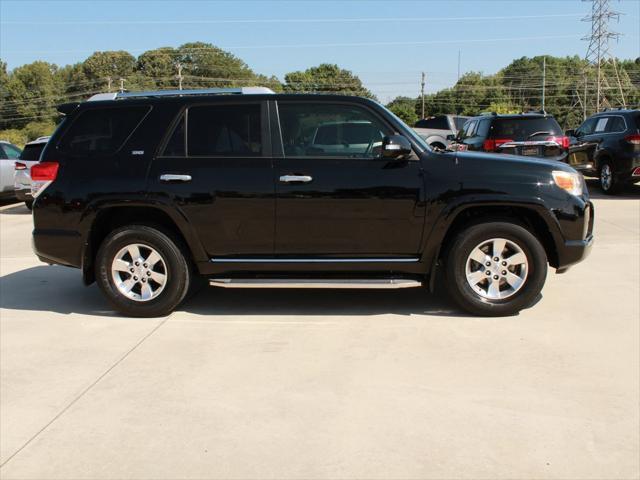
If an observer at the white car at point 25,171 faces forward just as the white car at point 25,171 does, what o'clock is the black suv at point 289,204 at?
The black suv is roughly at 4 o'clock from the white car.

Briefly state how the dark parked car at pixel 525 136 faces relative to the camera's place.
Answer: facing away from the viewer and to the left of the viewer

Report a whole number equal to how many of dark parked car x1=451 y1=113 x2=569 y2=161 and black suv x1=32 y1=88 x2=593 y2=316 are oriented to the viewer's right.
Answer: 1

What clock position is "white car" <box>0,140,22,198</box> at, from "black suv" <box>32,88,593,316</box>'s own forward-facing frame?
The white car is roughly at 8 o'clock from the black suv.

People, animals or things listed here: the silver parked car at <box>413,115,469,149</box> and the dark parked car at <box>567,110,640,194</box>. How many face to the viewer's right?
0

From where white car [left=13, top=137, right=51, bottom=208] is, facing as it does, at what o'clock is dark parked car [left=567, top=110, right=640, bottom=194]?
The dark parked car is roughly at 2 o'clock from the white car.

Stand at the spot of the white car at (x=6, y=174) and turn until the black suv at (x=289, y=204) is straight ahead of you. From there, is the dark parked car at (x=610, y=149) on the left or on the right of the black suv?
left

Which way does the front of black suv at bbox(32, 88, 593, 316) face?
to the viewer's right

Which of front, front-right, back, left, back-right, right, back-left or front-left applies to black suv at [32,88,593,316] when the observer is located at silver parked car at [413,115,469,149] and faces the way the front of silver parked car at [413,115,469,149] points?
back-left

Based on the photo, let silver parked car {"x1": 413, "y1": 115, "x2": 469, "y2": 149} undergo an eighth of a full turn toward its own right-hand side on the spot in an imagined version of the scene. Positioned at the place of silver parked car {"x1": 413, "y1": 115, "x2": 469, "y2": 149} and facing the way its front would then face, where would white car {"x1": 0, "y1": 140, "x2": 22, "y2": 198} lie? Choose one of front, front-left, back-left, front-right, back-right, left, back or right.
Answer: right
